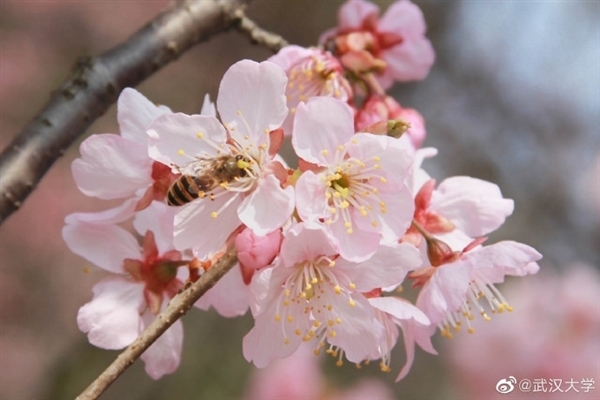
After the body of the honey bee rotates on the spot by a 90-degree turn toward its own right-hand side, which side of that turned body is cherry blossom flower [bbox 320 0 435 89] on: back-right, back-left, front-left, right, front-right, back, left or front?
back-left

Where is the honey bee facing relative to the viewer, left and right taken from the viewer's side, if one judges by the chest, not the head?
facing to the right of the viewer
